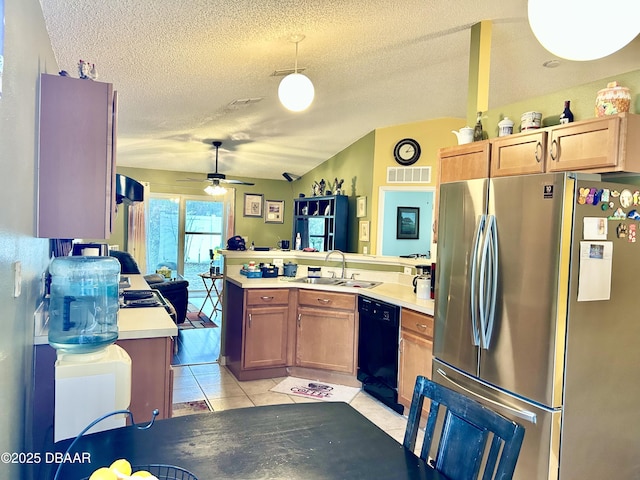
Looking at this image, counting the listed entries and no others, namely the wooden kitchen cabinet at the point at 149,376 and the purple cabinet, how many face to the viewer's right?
2

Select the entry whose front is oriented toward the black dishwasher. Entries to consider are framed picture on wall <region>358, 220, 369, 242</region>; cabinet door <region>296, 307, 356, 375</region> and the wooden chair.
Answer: the framed picture on wall

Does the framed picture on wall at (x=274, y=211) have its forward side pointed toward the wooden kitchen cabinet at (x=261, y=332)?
yes

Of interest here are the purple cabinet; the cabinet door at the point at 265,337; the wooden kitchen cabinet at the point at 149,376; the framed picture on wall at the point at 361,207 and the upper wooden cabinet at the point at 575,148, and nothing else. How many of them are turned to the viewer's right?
2

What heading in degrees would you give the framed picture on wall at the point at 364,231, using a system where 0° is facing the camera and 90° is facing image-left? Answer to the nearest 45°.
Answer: approximately 0°

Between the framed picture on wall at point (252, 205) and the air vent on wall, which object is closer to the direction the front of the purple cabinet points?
the air vent on wall

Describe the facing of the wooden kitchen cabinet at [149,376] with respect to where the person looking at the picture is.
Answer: facing to the right of the viewer

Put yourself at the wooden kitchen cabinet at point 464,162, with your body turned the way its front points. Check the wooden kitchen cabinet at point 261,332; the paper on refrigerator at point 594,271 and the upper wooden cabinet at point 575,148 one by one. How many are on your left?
2
